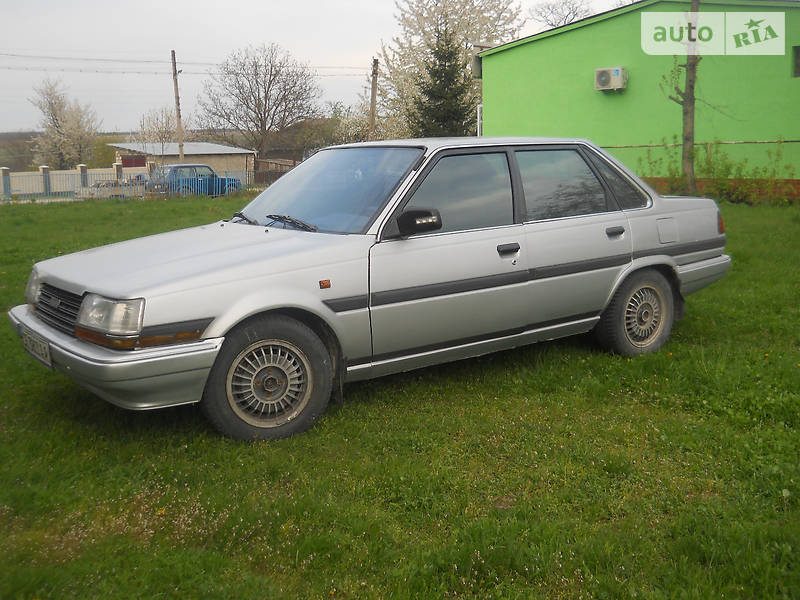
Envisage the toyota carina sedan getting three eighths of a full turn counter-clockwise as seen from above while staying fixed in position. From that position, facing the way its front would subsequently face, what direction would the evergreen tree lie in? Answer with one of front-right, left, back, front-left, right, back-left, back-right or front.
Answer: left

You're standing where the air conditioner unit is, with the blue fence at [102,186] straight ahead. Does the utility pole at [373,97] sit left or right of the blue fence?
right

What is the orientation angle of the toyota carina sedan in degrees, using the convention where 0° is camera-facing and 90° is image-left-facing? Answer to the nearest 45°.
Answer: approximately 45°

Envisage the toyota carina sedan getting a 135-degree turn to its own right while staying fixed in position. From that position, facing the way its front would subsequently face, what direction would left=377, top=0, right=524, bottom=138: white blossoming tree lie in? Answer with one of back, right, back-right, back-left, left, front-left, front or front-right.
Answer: front

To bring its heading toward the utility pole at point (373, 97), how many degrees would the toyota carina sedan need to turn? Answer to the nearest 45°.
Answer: approximately 135° to its right
